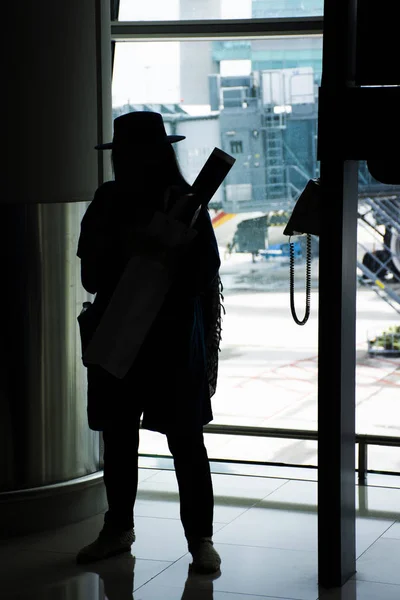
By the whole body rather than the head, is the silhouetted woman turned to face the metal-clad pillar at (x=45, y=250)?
no

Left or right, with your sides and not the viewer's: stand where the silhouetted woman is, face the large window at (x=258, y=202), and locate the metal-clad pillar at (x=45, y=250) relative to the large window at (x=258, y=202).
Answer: left

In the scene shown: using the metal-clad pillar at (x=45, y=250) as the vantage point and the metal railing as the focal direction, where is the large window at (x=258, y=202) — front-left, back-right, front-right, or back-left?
front-left

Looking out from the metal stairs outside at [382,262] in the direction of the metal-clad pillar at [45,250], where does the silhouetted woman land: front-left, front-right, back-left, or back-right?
front-left
